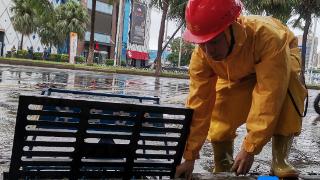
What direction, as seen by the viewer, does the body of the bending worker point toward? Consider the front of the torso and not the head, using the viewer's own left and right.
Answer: facing the viewer and to the left of the viewer

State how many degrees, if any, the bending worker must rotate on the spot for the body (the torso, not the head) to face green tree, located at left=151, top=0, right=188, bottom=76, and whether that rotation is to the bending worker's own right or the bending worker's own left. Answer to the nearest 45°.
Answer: approximately 135° to the bending worker's own right

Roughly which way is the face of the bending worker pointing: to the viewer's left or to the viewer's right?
to the viewer's left
